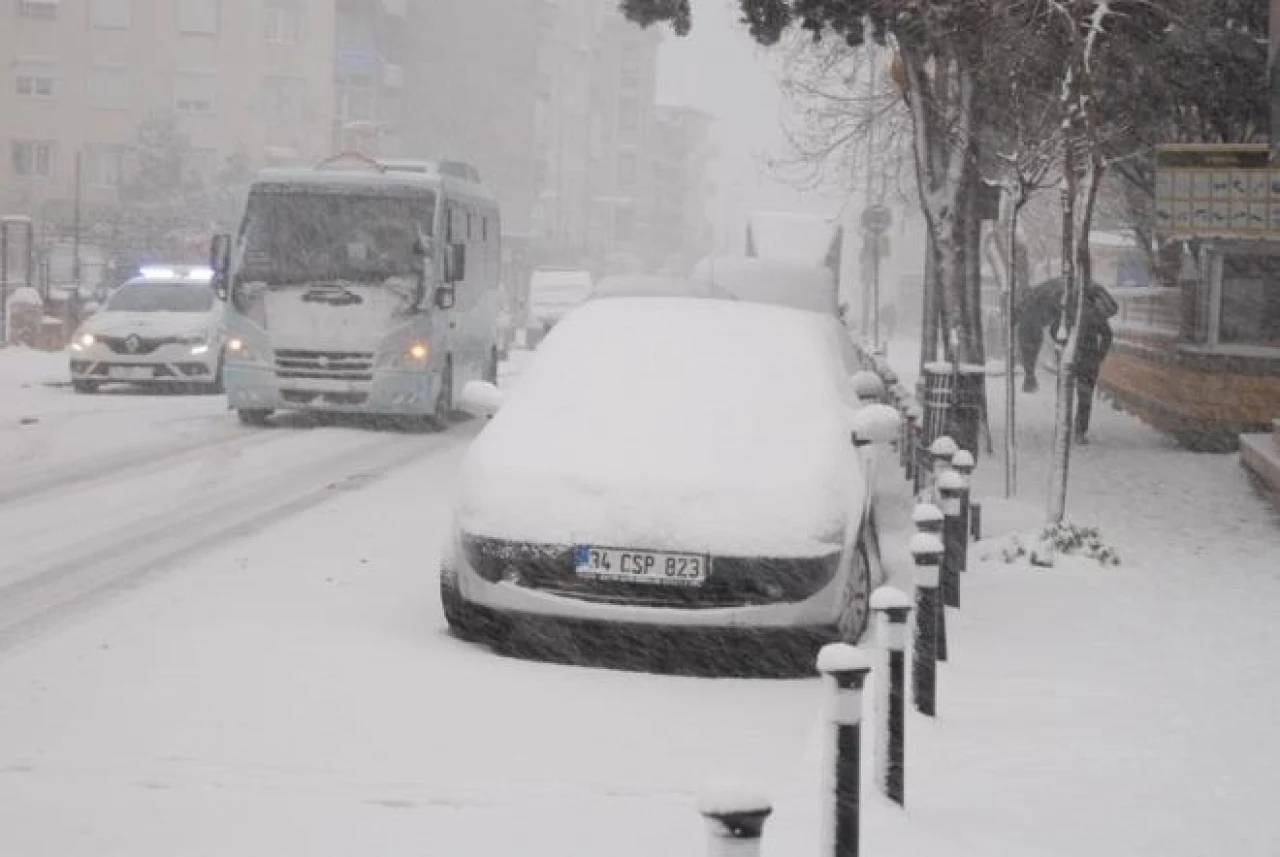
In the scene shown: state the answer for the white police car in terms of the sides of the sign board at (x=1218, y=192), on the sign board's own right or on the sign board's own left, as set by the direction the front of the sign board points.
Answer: on the sign board's own right

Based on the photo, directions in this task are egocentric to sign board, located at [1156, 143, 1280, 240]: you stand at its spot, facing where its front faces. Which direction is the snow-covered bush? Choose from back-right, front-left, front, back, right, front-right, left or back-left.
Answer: front

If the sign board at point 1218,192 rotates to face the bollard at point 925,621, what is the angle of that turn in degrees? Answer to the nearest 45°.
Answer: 0° — it already faces it

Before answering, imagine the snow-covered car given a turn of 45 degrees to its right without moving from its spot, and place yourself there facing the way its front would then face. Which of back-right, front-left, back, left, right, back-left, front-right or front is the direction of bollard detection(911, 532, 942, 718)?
left

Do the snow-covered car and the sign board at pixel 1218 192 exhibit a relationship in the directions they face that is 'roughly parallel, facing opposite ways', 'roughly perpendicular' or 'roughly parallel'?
roughly parallel

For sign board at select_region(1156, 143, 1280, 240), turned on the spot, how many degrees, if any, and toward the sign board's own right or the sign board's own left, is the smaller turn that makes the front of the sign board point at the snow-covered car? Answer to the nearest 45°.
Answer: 0° — it already faces it

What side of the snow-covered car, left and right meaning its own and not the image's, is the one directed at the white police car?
back

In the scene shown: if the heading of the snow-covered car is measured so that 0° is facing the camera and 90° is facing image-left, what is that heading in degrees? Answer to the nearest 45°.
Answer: approximately 0°

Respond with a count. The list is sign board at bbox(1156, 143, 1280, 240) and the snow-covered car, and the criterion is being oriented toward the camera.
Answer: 2

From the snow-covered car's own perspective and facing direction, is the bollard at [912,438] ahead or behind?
behind

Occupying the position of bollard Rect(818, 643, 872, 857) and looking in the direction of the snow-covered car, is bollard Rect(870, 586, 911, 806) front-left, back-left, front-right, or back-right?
front-right

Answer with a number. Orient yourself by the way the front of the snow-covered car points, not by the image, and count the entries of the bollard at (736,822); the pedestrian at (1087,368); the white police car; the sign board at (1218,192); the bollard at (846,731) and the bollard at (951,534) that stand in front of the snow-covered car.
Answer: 2

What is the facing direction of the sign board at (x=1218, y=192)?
toward the camera
